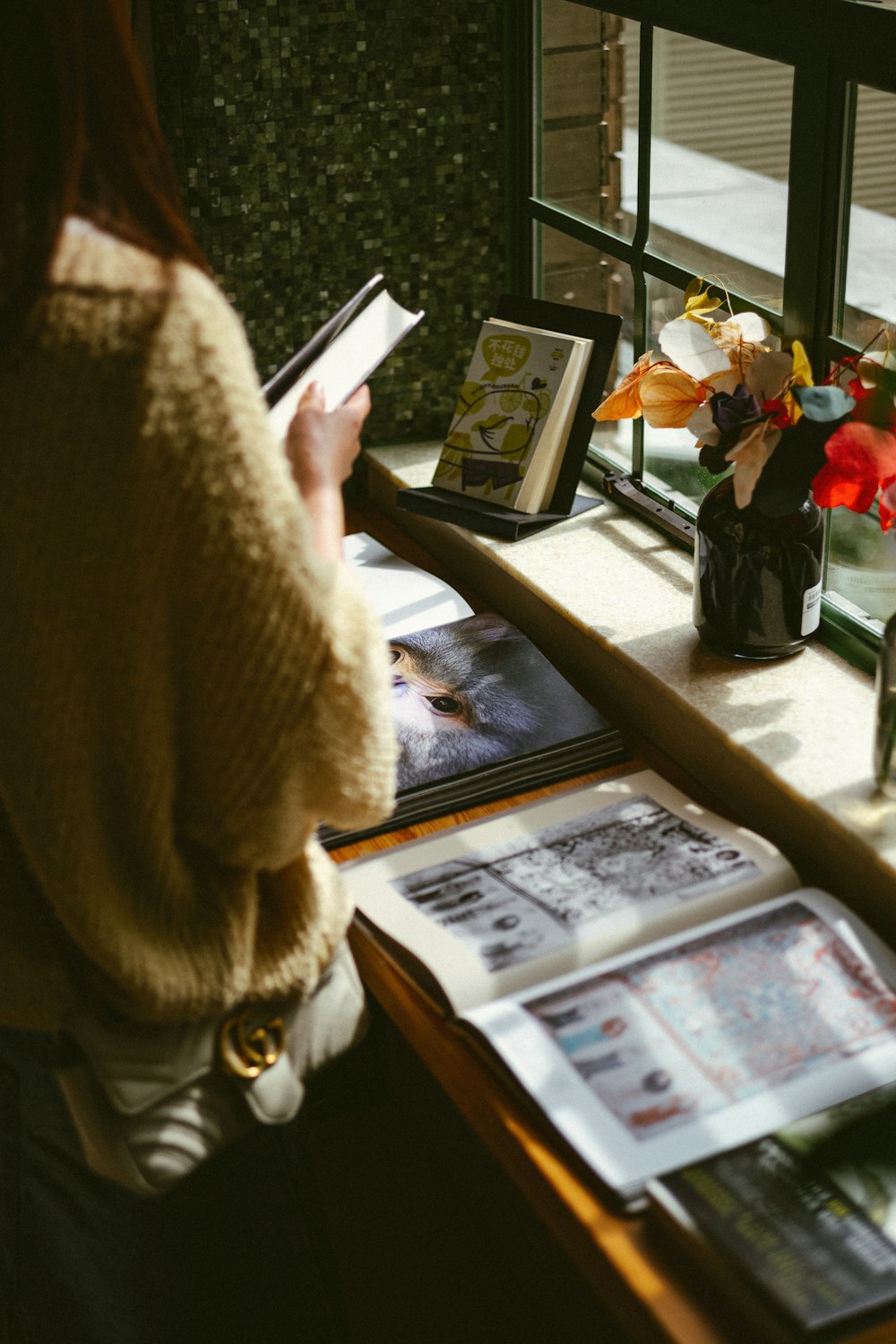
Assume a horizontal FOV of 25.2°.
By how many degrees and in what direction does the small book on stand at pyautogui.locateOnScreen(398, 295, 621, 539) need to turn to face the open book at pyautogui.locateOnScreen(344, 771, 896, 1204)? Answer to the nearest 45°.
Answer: approximately 45° to its left

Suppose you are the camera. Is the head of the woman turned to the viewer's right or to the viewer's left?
to the viewer's right

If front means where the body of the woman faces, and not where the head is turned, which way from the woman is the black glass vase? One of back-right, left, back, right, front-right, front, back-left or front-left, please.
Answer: front

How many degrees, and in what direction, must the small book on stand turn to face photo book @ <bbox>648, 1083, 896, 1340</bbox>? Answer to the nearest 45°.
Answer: approximately 45° to its left

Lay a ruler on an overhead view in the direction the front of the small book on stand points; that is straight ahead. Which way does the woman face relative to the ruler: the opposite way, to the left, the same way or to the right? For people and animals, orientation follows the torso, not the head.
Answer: the opposite way

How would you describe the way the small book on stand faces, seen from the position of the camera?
facing the viewer and to the left of the viewer

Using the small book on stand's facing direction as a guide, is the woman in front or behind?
in front

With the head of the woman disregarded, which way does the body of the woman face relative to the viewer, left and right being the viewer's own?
facing away from the viewer and to the right of the viewer
